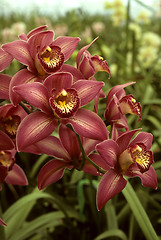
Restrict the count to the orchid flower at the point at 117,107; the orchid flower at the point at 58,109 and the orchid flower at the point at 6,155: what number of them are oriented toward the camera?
2

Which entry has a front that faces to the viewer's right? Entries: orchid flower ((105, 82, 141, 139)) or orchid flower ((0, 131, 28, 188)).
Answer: orchid flower ((105, 82, 141, 139))

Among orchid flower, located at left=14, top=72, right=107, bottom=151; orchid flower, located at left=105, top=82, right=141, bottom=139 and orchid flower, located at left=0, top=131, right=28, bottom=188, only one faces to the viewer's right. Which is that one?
orchid flower, located at left=105, top=82, right=141, bottom=139

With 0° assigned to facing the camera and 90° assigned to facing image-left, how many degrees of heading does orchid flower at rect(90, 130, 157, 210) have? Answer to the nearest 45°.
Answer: approximately 315°

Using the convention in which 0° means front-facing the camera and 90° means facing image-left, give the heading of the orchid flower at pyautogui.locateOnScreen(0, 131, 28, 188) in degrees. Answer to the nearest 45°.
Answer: approximately 0°

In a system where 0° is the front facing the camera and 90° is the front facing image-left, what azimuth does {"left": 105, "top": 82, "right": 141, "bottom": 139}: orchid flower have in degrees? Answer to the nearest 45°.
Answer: approximately 270°
